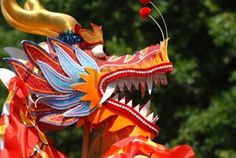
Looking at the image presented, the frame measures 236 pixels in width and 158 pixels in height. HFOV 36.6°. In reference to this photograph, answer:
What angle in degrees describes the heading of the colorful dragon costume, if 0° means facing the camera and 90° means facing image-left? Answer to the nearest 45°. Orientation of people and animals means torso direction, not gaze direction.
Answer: approximately 270°
